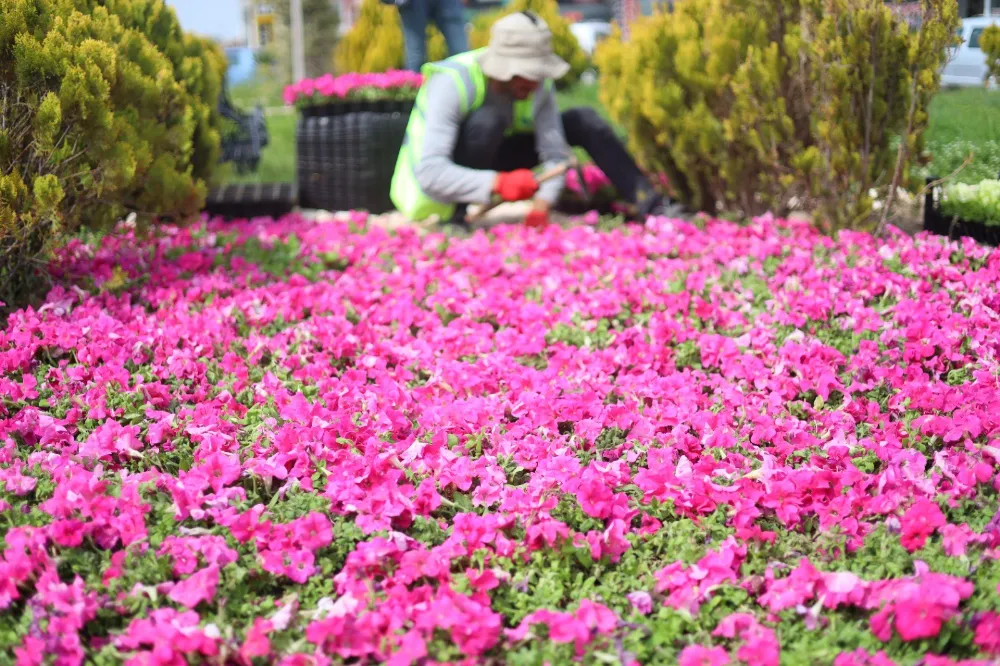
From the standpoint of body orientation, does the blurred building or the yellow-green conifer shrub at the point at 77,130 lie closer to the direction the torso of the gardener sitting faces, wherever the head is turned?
the yellow-green conifer shrub

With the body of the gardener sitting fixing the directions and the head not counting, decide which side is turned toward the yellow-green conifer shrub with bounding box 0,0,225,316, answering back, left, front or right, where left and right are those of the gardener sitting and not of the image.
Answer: right

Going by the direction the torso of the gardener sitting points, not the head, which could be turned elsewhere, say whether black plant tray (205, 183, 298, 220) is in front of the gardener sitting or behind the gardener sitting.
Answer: behind

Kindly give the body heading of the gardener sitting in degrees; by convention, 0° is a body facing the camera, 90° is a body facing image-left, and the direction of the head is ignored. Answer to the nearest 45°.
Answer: approximately 315°

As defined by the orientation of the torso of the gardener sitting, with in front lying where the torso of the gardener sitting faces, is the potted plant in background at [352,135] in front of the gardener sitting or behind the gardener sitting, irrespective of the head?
behind
